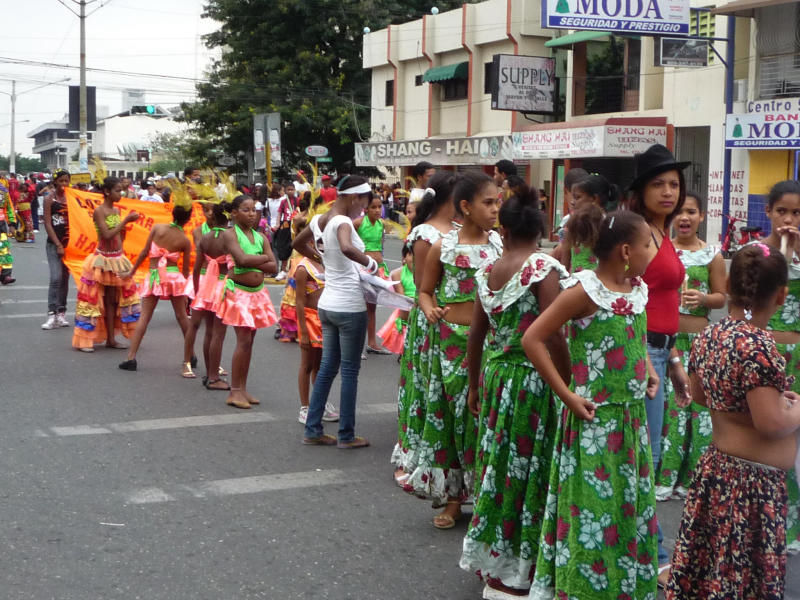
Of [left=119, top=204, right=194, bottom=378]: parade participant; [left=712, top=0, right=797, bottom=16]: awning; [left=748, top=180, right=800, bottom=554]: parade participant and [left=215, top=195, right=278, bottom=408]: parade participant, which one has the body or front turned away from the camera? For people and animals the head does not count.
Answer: [left=119, top=204, right=194, bottom=378]: parade participant

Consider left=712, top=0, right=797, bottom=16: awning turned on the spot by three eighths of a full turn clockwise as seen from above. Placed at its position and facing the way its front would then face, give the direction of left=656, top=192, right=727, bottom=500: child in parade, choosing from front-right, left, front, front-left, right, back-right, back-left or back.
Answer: back

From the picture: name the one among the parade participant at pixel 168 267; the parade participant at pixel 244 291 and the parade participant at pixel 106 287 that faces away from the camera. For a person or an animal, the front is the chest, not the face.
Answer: the parade participant at pixel 168 267

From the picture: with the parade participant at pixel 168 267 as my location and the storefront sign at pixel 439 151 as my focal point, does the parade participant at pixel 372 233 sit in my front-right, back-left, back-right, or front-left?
front-right

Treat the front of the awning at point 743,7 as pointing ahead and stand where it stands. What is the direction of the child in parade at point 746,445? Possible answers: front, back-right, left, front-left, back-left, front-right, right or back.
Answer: front-left

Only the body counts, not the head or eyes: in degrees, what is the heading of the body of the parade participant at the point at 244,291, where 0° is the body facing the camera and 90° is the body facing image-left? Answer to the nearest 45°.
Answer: approximately 315°

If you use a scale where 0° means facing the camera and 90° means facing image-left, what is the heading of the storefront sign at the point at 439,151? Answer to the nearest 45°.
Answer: approximately 45°

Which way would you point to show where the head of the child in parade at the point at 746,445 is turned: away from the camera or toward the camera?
away from the camera

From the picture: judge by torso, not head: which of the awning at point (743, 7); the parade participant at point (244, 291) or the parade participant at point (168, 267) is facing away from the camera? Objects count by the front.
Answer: the parade participant at point (168, 267)

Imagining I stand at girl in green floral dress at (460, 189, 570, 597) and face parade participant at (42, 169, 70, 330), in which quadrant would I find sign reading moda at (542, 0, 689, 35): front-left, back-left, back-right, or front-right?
front-right

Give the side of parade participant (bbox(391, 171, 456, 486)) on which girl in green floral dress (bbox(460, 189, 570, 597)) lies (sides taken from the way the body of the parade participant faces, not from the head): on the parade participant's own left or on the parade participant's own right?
on the parade participant's own right

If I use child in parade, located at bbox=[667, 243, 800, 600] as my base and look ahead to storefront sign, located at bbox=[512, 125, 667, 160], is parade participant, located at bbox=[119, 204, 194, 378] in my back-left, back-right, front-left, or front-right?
front-left

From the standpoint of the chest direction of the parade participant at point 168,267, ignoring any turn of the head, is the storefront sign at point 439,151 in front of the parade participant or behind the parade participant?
in front

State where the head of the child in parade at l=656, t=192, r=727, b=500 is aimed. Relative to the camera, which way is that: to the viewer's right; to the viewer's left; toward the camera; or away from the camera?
toward the camera

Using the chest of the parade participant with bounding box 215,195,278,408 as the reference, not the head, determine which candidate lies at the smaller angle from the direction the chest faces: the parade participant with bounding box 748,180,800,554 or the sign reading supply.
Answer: the parade participant

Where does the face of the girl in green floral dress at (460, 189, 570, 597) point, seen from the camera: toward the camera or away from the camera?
away from the camera

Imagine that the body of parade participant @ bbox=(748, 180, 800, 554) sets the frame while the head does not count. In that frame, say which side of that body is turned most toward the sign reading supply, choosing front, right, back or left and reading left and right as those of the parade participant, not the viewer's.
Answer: back
